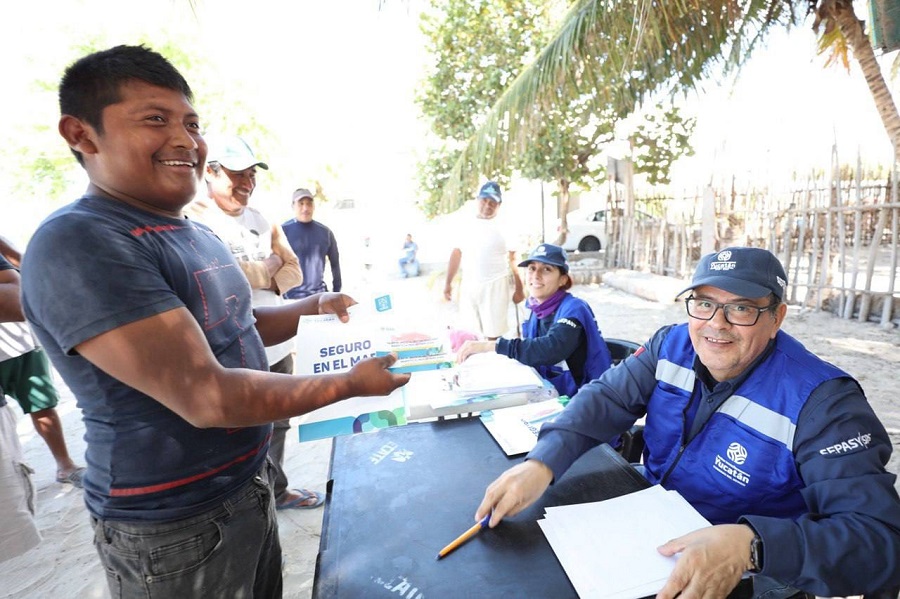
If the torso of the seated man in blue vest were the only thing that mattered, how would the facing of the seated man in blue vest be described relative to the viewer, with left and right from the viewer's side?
facing the viewer and to the left of the viewer

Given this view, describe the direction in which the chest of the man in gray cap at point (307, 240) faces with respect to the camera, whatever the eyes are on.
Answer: toward the camera

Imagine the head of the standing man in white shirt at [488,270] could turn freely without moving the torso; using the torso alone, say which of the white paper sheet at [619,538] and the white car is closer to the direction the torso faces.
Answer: the white paper sheet

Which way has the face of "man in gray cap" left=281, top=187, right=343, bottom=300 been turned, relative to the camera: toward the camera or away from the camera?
toward the camera

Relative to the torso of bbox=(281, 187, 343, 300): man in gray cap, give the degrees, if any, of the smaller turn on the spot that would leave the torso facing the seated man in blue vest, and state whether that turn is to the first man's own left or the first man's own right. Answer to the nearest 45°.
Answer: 0° — they already face them

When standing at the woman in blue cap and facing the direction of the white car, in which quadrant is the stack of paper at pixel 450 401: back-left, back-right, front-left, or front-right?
back-left

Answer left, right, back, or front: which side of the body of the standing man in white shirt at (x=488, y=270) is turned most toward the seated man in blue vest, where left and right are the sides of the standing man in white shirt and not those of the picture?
front

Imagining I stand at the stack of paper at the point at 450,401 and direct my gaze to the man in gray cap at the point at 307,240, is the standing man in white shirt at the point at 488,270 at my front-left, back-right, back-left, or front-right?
front-right

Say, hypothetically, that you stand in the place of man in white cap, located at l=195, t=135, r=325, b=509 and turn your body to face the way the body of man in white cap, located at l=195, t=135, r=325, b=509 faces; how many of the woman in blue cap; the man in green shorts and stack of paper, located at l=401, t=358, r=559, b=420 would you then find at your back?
1

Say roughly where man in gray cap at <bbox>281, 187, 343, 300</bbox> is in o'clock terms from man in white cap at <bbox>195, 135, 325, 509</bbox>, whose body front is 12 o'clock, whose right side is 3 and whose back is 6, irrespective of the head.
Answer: man in gray cap at <bbox>281, 187, 343, 300</bbox> is roughly at 8 o'clock from man in white cap at <bbox>195, 135, 325, 509</bbox>.

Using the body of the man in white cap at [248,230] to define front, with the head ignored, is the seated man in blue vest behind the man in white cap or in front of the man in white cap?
in front

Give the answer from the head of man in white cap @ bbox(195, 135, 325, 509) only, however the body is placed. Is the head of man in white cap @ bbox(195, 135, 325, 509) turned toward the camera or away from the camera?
toward the camera

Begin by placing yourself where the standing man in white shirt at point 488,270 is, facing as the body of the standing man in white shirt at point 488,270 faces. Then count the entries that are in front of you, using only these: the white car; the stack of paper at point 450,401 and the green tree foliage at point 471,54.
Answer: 1

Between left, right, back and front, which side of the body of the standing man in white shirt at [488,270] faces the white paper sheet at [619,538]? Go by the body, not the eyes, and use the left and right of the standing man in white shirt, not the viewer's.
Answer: front

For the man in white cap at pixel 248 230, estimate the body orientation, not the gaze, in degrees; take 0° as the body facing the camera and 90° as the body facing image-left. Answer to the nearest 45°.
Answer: approximately 315°
